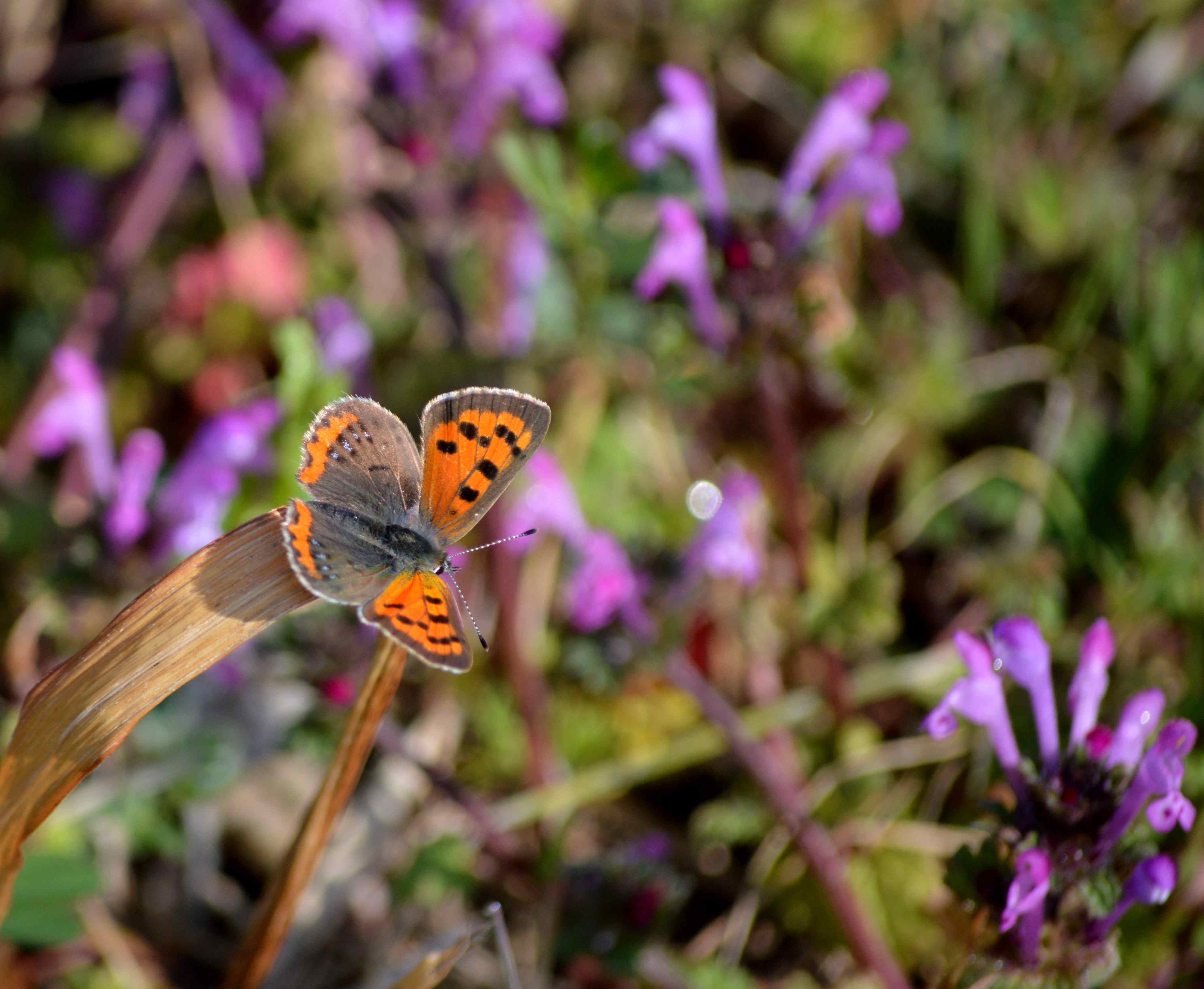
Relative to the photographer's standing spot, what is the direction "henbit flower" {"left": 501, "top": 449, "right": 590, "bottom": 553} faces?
facing to the left of the viewer

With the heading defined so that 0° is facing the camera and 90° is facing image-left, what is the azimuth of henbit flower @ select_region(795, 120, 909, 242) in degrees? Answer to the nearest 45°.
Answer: approximately 270°

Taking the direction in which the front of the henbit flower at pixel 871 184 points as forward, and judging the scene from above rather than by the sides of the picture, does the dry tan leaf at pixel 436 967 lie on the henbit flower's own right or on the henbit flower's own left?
on the henbit flower's own right

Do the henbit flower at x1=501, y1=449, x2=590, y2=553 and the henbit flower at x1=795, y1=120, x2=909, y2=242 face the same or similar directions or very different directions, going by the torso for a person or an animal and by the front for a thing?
very different directions

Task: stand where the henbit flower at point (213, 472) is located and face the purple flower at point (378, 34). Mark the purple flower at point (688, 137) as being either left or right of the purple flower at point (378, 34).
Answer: right
